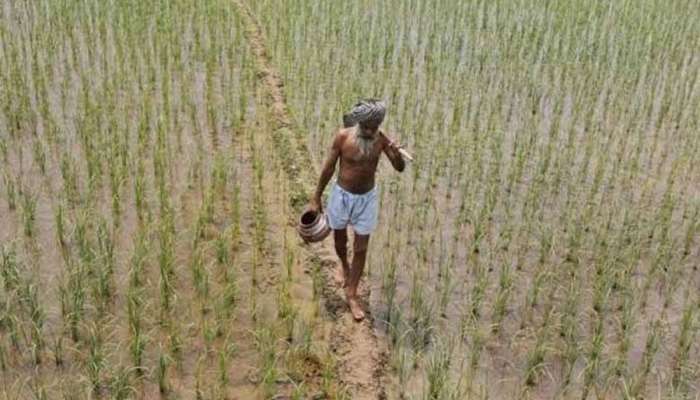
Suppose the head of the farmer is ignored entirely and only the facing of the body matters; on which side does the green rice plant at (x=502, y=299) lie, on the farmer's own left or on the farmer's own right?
on the farmer's own left

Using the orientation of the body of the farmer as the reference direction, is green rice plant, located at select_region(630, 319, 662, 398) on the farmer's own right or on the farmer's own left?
on the farmer's own left

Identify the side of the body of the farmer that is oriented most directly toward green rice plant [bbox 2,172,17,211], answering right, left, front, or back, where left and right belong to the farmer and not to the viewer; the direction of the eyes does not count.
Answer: right

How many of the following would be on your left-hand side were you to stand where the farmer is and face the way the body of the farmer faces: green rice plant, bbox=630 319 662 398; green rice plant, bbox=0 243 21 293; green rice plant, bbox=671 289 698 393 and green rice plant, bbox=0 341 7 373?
2

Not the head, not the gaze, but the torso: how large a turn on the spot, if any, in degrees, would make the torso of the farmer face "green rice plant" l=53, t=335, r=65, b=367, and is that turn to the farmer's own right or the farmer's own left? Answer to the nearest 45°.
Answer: approximately 45° to the farmer's own right

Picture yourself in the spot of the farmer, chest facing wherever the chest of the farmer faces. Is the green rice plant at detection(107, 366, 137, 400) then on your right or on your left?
on your right

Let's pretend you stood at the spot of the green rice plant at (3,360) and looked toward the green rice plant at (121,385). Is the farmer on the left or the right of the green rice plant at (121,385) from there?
left

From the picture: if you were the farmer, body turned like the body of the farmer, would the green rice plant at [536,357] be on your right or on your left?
on your left

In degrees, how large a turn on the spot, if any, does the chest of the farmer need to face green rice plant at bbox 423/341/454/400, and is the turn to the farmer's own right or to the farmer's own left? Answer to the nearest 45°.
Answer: approximately 45° to the farmer's own left

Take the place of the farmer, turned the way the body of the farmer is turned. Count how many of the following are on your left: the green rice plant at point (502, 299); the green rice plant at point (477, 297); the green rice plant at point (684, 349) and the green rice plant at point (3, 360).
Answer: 3

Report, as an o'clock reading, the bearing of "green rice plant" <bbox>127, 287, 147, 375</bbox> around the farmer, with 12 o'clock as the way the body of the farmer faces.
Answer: The green rice plant is roughly at 2 o'clock from the farmer.

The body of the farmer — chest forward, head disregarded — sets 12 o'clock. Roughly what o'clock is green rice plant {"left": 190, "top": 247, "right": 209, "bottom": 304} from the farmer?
The green rice plant is roughly at 3 o'clock from the farmer.

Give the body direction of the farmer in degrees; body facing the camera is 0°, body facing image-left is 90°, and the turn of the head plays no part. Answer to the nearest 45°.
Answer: approximately 0°

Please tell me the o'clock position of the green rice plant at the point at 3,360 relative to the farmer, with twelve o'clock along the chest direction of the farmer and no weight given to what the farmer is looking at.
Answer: The green rice plant is roughly at 2 o'clock from the farmer.
